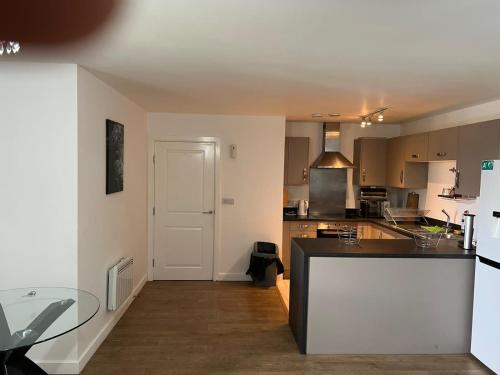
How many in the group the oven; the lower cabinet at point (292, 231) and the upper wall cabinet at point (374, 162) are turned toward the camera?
3

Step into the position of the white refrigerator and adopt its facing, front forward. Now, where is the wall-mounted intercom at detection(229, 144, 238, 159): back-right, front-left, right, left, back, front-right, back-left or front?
front-right

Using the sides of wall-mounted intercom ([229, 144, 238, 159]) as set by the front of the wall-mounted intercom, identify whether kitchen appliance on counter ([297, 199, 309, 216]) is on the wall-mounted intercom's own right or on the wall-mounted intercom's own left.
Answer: on the wall-mounted intercom's own left

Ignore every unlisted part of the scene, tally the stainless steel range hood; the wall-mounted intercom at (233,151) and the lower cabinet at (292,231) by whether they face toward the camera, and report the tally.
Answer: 3

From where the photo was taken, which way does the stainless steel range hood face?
toward the camera

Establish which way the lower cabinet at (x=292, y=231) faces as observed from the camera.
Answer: facing the viewer

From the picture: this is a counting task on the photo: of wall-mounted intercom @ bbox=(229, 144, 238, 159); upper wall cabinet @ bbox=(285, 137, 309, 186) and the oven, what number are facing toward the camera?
3

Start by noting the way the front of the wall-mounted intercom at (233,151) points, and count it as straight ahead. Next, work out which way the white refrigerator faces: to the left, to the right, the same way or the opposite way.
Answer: to the right

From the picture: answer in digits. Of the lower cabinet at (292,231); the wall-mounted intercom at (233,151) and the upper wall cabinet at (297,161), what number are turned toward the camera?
3

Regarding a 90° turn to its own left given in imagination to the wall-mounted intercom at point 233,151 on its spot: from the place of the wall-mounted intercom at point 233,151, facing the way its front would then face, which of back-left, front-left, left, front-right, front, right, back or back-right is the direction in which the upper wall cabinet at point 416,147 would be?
front

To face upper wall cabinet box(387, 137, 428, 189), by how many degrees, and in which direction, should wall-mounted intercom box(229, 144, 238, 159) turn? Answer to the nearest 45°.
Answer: approximately 90° to its left

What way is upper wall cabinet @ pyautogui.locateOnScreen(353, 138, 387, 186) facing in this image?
toward the camera

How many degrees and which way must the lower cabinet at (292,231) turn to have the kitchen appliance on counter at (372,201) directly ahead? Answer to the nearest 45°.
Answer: approximately 135° to its left

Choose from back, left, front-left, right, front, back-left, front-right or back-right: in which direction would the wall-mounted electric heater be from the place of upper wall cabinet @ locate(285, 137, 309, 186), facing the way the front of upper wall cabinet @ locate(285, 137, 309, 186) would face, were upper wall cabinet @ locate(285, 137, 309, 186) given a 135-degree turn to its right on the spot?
left
